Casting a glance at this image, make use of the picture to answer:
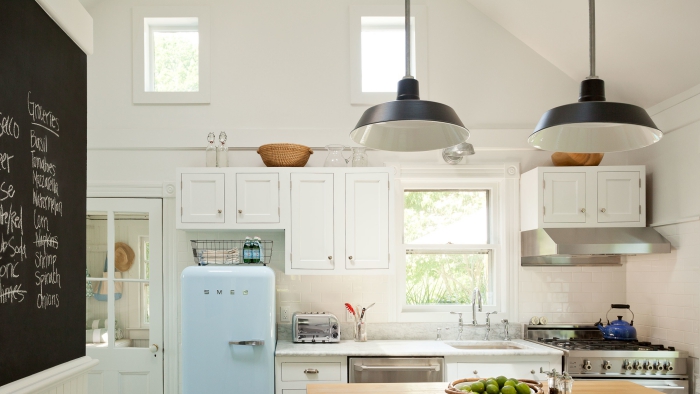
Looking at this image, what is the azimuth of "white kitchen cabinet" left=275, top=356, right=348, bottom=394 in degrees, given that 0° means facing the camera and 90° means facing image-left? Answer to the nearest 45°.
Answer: approximately 0°

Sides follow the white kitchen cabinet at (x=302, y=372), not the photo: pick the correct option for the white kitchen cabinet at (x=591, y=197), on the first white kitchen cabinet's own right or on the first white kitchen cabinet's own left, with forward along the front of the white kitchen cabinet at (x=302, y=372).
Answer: on the first white kitchen cabinet's own left

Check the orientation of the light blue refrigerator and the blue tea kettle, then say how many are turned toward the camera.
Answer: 1

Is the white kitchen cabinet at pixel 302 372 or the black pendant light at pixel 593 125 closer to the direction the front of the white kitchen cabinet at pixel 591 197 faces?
the black pendant light

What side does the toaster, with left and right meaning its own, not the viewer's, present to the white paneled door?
right

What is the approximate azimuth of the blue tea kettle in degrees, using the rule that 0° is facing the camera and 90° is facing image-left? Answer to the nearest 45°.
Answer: approximately 90°

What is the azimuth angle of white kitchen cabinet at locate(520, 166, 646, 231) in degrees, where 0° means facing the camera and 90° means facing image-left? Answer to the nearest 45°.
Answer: approximately 0°

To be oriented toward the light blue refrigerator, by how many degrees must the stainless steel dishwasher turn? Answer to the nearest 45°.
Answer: approximately 90° to its right
